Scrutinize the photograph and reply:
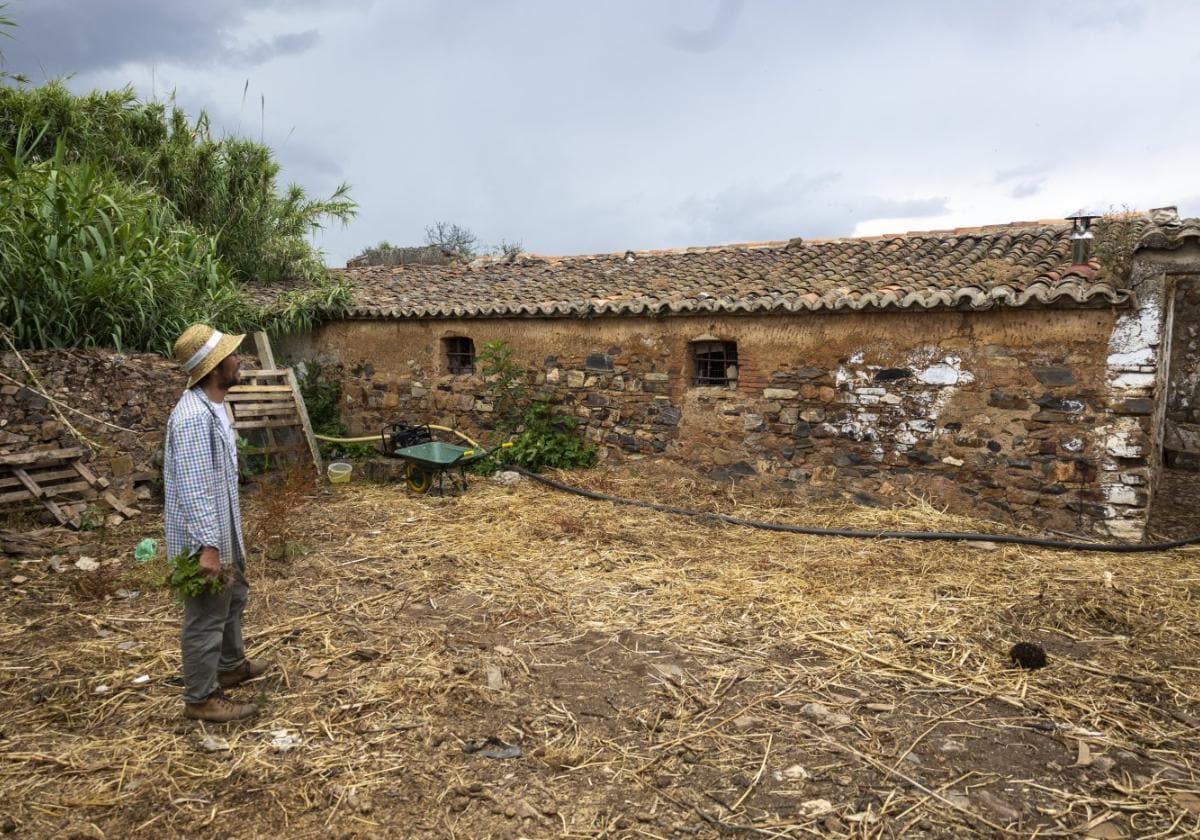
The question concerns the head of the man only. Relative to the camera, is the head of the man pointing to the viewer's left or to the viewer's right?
to the viewer's right

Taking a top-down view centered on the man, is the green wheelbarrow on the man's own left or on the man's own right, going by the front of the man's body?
on the man's own left

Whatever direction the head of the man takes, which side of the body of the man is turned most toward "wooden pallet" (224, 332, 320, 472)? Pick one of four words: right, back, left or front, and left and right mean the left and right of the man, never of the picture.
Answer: left

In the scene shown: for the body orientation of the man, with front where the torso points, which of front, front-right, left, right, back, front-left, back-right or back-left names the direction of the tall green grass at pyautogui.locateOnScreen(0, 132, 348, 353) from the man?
left

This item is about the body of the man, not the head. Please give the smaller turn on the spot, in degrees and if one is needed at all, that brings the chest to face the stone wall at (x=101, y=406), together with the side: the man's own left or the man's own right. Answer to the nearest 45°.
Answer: approximately 90° to the man's own left

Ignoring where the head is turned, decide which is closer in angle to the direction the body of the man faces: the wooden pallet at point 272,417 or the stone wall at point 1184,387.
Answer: the stone wall

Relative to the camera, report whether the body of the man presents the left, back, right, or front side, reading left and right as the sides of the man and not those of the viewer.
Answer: right

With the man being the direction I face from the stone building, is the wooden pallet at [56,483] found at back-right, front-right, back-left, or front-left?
front-right

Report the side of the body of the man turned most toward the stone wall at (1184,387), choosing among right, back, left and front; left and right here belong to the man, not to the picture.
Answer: front

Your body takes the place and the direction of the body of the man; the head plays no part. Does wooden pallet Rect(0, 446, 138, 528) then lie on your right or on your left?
on your left

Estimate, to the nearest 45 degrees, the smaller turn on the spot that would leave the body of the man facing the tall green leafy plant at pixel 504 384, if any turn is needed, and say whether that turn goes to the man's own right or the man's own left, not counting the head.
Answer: approximately 45° to the man's own left

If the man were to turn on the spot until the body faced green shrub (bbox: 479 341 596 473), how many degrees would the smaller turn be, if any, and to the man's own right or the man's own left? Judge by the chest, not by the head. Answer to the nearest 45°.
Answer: approximately 45° to the man's own left

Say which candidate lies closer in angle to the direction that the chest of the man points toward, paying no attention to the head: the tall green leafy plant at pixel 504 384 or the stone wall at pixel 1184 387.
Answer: the stone wall

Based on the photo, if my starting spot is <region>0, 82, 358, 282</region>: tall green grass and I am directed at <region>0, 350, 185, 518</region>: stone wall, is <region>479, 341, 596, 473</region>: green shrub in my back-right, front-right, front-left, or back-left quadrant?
front-left
